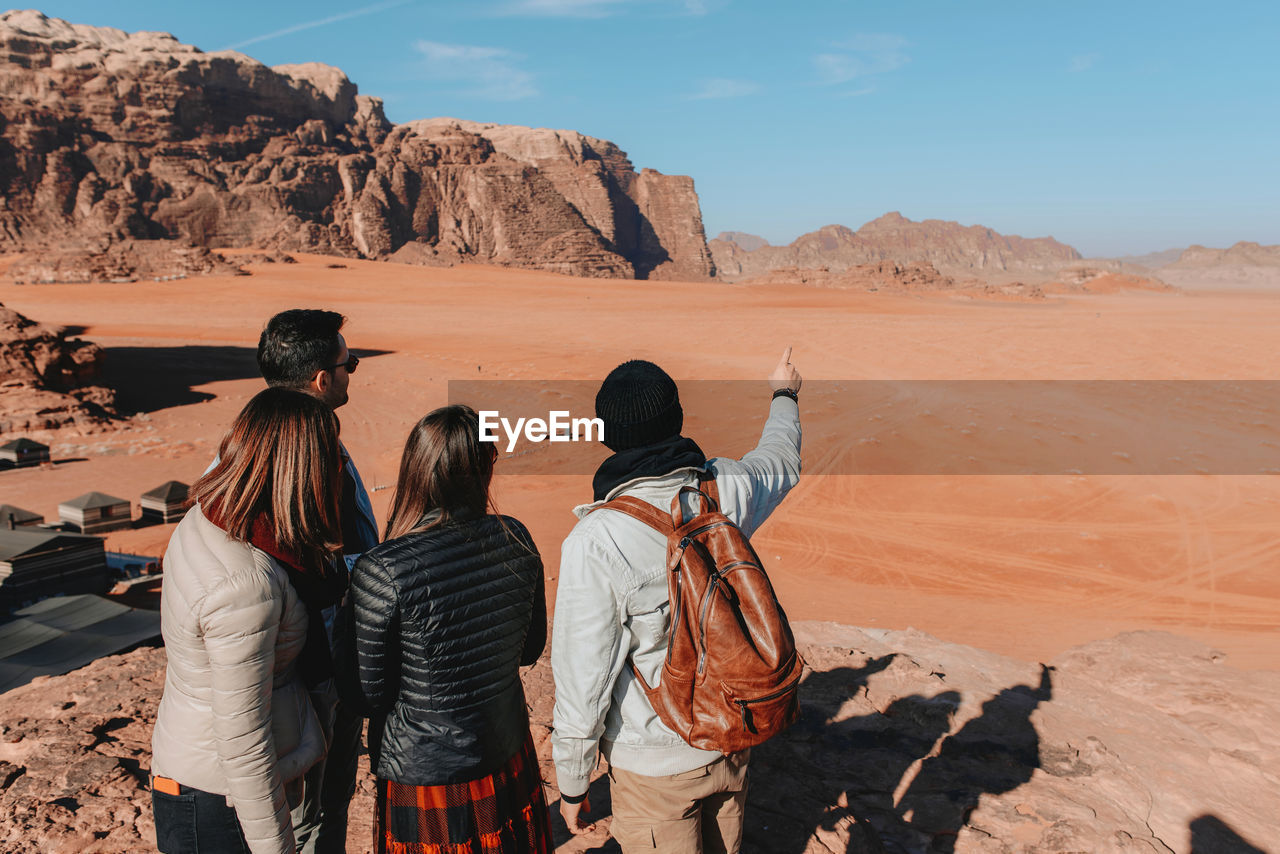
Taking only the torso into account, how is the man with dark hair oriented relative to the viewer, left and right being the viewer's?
facing away from the viewer and to the right of the viewer

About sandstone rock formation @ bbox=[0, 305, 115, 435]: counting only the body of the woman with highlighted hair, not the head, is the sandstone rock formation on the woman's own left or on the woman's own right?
on the woman's own left

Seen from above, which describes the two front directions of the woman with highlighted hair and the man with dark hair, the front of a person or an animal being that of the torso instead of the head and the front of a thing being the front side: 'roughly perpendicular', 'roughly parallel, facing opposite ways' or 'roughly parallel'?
roughly parallel

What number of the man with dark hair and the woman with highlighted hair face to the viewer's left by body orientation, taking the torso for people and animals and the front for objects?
0

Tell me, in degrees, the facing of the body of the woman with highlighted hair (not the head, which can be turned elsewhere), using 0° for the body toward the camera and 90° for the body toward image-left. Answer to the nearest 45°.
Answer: approximately 225°

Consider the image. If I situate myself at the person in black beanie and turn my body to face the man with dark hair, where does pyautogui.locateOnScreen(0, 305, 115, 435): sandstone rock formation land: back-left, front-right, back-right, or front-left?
front-right

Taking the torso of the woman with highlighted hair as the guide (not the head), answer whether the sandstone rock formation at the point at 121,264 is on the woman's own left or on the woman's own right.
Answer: on the woman's own left

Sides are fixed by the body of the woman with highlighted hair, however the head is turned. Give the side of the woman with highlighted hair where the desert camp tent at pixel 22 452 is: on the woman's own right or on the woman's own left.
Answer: on the woman's own left

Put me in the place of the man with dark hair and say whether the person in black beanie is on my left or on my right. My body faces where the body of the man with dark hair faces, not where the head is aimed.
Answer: on my right

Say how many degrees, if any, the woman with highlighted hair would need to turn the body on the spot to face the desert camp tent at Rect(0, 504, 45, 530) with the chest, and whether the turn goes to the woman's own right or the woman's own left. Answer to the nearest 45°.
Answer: approximately 45° to the woman's own left

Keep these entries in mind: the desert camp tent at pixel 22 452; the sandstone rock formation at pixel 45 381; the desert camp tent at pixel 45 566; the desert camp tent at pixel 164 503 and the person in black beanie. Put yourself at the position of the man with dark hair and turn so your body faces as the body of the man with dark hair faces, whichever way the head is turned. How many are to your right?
1

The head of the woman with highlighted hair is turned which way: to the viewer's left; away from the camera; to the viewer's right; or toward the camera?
away from the camera
